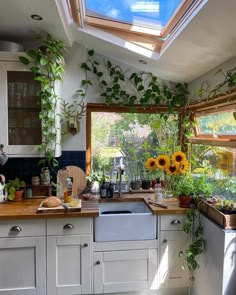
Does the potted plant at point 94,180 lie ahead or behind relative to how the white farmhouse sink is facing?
behind

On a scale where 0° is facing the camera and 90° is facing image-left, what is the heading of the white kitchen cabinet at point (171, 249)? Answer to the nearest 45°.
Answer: approximately 0°

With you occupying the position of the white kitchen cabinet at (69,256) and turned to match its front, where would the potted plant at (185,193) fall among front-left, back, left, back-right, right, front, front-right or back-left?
left

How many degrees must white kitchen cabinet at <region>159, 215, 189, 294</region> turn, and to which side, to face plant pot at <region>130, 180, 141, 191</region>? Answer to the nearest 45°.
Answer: approximately 135° to its right
